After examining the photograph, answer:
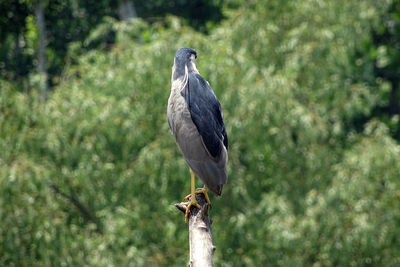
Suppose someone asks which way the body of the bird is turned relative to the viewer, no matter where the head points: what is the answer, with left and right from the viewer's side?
facing away from the viewer and to the left of the viewer
